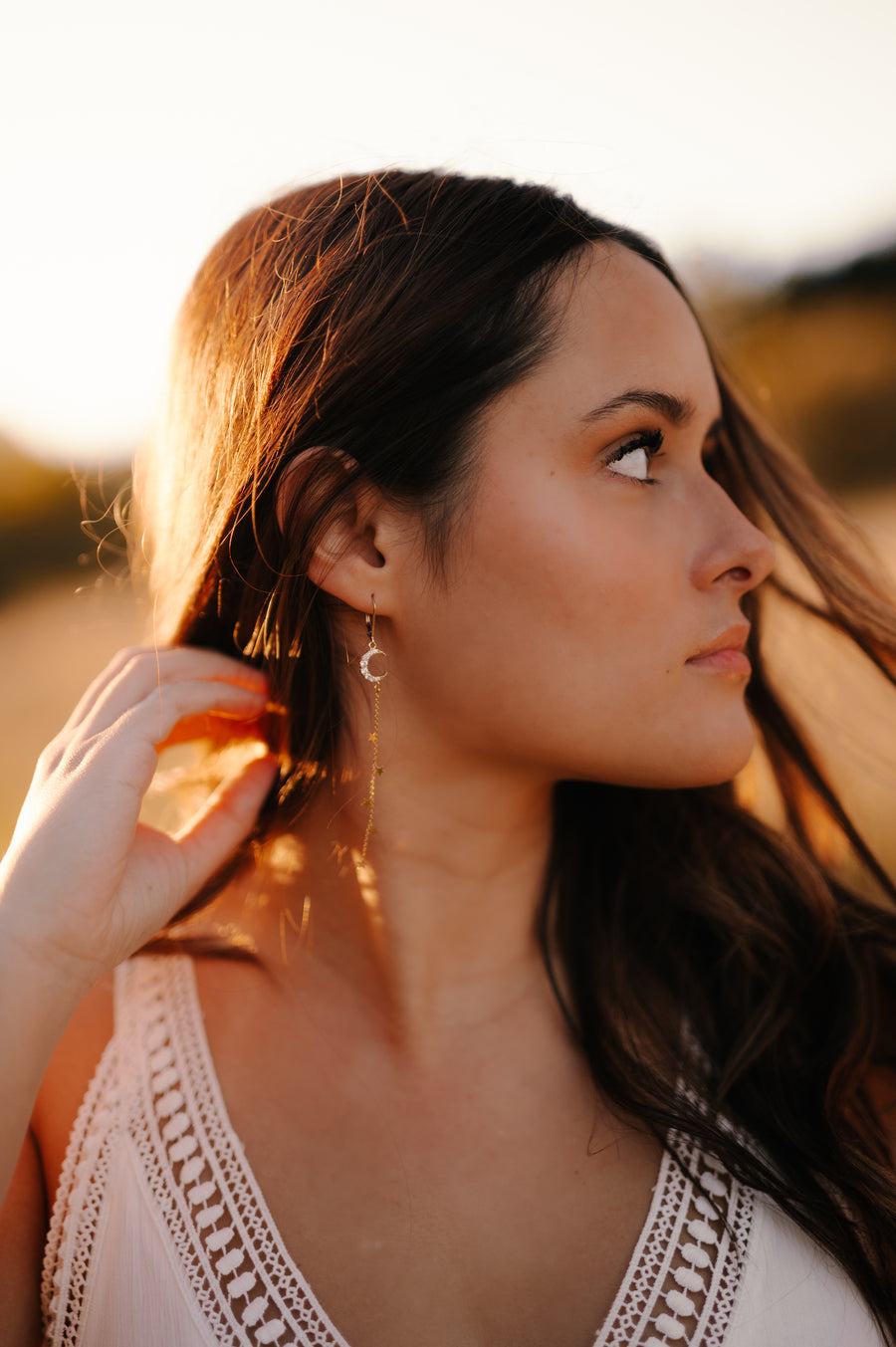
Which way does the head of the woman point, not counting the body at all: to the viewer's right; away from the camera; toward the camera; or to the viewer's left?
to the viewer's right

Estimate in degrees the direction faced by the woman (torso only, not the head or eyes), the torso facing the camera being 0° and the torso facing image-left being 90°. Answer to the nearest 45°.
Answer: approximately 0°
